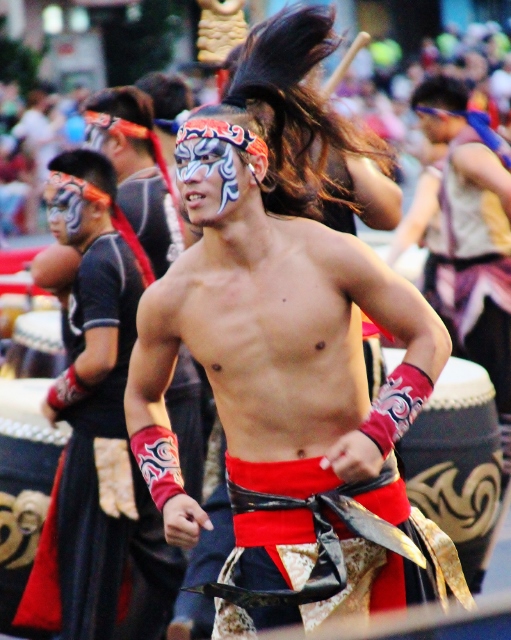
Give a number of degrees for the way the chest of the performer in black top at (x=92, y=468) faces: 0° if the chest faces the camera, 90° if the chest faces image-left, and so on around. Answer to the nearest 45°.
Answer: approximately 90°

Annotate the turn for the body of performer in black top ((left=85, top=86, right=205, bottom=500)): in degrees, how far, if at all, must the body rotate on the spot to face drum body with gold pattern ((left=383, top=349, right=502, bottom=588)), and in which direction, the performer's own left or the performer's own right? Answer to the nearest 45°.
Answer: approximately 135° to the performer's own left

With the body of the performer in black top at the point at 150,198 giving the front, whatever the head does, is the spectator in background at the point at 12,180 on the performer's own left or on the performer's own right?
on the performer's own right

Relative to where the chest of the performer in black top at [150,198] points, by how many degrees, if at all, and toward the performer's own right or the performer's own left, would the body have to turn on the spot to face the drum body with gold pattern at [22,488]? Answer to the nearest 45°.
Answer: approximately 45° to the performer's own left

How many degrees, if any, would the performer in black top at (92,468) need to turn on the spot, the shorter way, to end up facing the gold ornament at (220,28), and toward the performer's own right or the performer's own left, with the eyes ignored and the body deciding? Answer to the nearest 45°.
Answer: approximately 135° to the performer's own right

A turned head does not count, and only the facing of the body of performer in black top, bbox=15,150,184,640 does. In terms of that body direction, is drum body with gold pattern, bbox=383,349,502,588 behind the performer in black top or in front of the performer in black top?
behind

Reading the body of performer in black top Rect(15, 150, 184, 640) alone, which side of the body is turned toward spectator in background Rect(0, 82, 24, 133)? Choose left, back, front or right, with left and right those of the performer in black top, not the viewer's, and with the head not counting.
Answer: right

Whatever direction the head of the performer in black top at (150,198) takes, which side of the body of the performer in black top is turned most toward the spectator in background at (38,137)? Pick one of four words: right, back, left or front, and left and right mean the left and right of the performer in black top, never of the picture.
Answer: right
